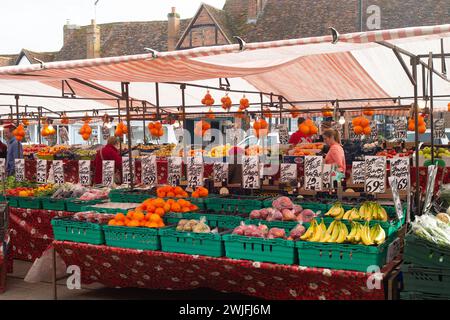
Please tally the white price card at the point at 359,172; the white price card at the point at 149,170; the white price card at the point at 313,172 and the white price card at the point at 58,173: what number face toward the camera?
4

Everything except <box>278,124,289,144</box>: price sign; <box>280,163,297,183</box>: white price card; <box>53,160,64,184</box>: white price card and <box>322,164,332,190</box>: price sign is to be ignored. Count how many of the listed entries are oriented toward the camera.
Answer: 4

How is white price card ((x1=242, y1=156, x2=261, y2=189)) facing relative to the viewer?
toward the camera

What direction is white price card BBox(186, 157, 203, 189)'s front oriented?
toward the camera

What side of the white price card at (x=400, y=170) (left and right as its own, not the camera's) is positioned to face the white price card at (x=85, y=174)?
right

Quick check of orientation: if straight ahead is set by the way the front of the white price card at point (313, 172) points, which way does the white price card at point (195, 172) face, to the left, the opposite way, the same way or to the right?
the same way

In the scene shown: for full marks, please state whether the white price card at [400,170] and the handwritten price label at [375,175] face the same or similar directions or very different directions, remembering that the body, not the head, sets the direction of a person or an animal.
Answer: same or similar directions

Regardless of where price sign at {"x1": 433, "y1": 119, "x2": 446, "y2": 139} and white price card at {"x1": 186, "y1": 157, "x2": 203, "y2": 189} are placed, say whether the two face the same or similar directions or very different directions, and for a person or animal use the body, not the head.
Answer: same or similar directions

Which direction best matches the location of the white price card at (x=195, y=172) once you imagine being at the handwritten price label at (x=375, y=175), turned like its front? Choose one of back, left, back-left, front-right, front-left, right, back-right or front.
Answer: right

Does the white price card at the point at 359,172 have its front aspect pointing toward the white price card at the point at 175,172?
no

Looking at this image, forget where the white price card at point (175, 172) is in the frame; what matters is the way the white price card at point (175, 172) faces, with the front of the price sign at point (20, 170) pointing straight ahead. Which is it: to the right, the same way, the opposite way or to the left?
the same way

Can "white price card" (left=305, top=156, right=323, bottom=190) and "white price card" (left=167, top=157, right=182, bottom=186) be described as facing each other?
no

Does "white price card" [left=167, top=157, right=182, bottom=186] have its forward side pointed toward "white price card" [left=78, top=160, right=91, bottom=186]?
no

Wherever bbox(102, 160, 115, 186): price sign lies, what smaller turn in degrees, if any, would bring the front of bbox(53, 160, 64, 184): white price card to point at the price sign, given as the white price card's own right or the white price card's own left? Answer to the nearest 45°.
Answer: approximately 90° to the white price card's own left

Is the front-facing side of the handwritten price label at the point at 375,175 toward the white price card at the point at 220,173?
no

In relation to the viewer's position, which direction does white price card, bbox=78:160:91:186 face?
facing the viewer

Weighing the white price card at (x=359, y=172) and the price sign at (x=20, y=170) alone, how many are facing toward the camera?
2

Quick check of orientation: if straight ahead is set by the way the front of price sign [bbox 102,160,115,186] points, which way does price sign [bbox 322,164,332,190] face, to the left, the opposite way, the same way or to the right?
the same way

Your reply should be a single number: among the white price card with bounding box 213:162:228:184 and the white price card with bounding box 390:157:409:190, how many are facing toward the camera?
2

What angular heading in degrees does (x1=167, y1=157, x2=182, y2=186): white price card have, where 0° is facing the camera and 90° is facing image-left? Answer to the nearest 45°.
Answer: approximately 0°

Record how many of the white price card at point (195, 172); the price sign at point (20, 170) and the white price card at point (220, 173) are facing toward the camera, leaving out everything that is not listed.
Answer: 3

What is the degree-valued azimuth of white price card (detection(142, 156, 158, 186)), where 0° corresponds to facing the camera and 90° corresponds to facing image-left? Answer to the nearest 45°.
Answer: approximately 0°
